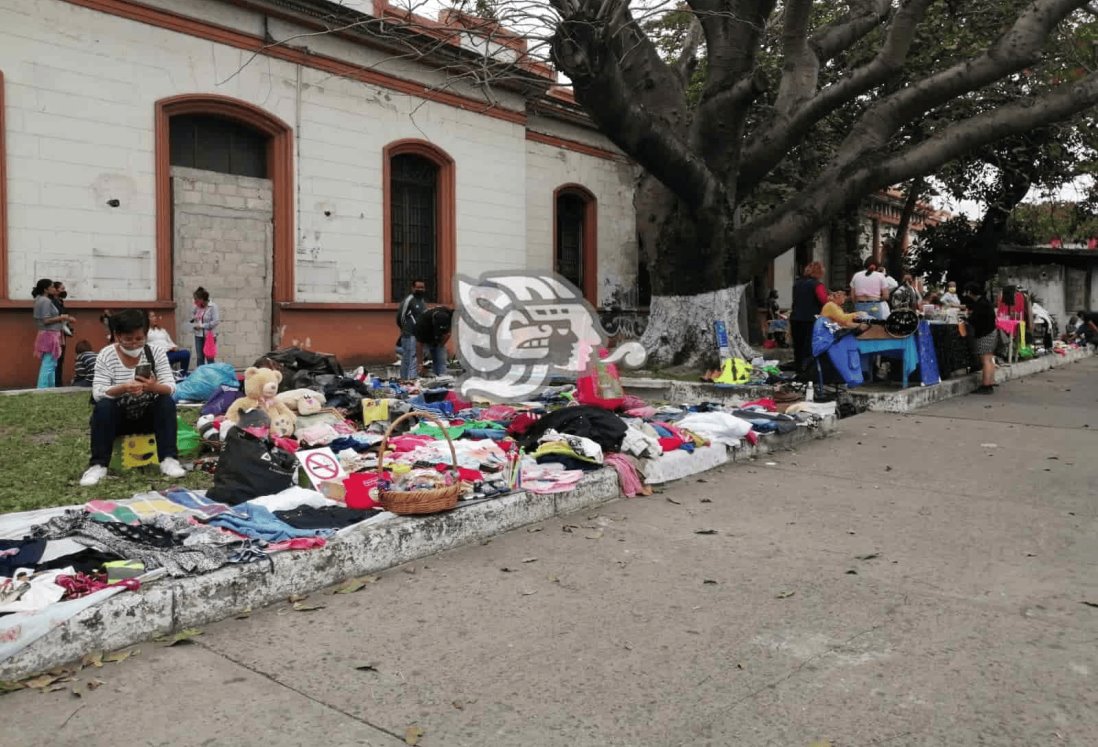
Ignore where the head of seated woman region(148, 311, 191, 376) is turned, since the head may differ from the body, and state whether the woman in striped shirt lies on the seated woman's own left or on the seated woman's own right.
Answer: on the seated woman's own right

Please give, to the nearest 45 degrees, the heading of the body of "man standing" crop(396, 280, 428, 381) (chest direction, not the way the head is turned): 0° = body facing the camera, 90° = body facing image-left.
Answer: approximately 315°

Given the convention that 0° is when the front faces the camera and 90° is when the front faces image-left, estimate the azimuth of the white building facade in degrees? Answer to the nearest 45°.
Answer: approximately 315°

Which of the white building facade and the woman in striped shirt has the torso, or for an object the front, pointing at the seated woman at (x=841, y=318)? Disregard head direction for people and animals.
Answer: the white building facade

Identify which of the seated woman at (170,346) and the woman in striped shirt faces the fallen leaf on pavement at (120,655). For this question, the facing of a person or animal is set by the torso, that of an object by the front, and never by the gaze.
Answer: the woman in striped shirt

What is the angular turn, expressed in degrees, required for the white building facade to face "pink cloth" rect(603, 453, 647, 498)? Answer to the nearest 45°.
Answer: approximately 45° to its right

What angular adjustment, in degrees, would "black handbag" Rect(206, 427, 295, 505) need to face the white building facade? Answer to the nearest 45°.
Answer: approximately 180°

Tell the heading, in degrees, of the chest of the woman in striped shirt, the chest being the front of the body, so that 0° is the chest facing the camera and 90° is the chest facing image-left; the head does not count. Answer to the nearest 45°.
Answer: approximately 0°
